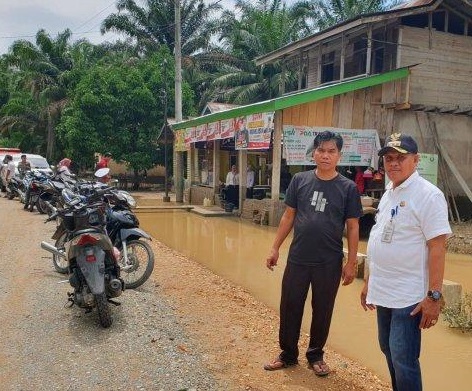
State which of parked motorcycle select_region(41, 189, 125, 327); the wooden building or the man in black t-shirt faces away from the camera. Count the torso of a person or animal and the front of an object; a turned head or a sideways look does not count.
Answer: the parked motorcycle

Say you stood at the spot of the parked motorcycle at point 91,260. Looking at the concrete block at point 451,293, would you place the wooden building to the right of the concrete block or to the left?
left

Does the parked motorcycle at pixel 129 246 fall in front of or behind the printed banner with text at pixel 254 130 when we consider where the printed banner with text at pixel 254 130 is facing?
in front

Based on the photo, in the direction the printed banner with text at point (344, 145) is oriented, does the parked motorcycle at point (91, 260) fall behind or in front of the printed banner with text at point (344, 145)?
in front

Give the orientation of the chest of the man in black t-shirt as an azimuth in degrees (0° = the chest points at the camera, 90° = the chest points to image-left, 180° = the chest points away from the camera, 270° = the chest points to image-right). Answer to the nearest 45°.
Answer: approximately 0°

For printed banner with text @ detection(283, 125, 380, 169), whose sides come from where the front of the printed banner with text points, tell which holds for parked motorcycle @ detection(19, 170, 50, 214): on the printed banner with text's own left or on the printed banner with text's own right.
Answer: on the printed banner with text's own right

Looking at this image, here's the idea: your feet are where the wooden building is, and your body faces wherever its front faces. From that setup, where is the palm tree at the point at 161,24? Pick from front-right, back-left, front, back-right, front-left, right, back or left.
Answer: right

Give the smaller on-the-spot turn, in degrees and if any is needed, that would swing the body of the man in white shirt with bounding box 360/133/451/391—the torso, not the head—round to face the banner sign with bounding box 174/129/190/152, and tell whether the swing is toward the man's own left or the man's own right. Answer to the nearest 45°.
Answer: approximately 90° to the man's own right

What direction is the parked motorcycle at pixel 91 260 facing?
away from the camera

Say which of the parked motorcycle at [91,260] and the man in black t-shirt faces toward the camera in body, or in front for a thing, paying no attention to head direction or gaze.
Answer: the man in black t-shirt

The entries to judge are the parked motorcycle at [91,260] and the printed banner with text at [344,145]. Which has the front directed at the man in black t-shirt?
the printed banner with text

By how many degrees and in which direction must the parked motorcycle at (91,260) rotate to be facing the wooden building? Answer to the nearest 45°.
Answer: approximately 45° to its right
